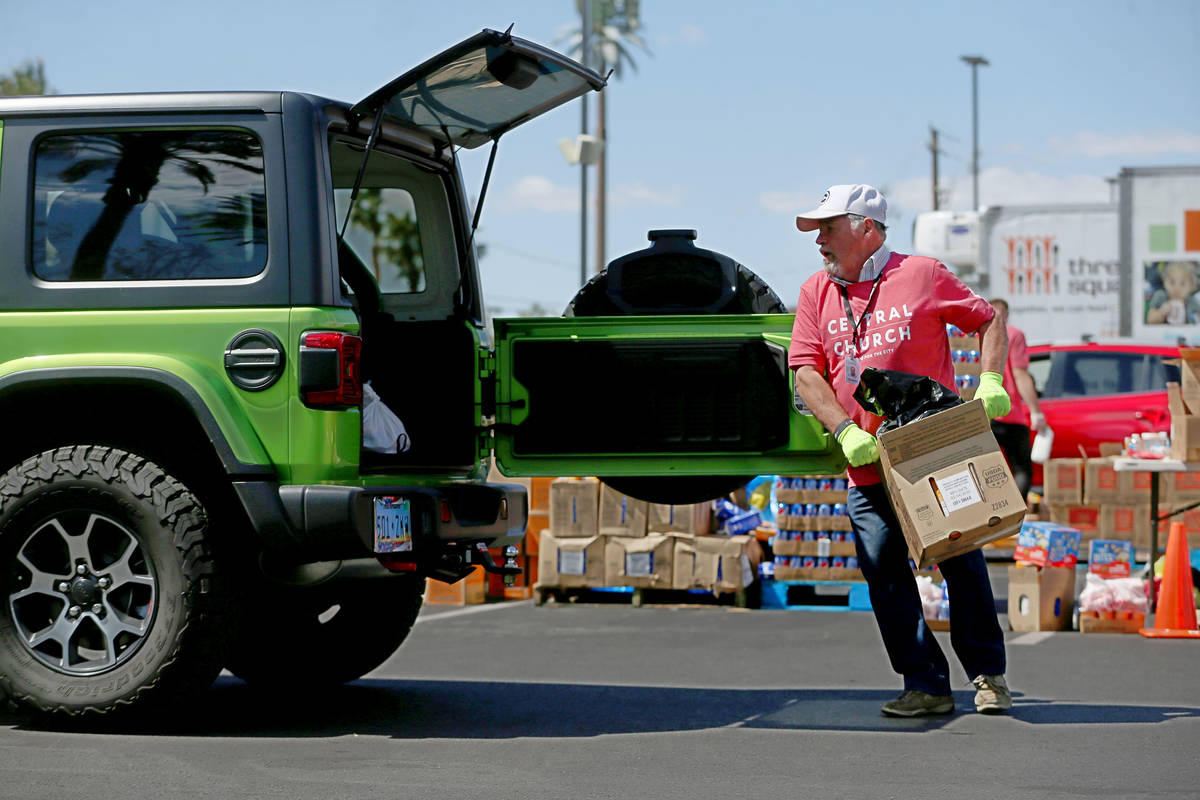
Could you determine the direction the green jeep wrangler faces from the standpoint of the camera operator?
facing away from the viewer and to the left of the viewer

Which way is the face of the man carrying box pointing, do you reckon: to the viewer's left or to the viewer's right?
to the viewer's left

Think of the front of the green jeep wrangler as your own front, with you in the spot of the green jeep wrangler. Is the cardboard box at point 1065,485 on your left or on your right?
on your right

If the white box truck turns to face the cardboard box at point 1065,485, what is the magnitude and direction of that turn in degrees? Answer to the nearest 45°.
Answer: approximately 90° to its left

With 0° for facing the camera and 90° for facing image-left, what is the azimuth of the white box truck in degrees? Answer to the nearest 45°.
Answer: approximately 90°

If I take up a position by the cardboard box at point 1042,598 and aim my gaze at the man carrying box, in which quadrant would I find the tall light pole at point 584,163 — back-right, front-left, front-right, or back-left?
back-right

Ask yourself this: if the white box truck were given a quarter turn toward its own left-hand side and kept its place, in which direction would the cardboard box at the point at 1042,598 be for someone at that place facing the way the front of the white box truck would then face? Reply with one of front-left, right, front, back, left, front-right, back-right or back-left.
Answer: front

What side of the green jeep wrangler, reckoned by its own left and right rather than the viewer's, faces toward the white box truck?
right

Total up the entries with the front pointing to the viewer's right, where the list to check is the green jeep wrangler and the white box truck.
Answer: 0

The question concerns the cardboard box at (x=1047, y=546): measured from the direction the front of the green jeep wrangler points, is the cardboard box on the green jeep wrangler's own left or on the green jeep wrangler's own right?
on the green jeep wrangler's own right
